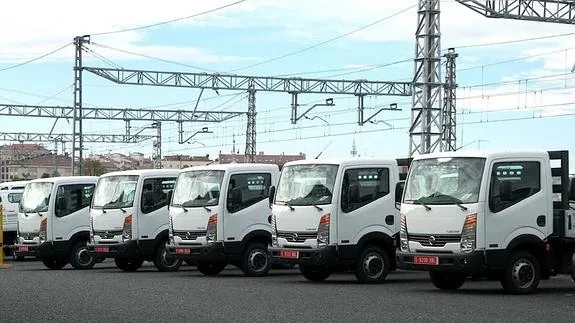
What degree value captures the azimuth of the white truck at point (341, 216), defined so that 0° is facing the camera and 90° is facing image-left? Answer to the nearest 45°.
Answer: approximately 45°

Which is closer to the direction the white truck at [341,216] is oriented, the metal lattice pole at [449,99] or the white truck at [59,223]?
the white truck

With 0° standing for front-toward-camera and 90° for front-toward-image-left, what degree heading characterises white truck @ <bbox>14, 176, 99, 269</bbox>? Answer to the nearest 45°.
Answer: approximately 45°

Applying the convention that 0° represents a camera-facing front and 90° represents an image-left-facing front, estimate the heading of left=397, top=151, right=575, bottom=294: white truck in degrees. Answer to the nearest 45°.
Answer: approximately 45°

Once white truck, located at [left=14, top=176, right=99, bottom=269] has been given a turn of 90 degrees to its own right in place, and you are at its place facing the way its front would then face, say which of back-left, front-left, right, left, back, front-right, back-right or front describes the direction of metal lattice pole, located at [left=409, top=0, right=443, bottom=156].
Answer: back-right

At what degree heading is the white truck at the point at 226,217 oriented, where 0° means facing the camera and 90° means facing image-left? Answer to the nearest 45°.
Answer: approximately 45°

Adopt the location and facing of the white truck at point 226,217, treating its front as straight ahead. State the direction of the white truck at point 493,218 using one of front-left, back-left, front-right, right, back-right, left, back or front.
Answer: left

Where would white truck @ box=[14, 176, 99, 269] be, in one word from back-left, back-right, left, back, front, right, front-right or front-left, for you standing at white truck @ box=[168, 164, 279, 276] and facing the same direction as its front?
right

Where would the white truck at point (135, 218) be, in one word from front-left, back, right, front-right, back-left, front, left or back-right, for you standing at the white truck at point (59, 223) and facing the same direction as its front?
left

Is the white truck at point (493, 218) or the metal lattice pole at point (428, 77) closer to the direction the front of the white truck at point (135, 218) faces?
the white truck
